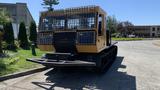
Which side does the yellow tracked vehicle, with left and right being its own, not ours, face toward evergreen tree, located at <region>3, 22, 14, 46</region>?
right

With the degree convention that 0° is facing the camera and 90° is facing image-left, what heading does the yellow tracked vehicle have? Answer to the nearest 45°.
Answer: approximately 45°

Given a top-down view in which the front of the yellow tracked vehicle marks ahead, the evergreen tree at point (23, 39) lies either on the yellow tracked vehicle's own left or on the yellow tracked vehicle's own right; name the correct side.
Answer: on the yellow tracked vehicle's own right

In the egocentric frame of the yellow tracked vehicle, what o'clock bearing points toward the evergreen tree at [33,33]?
The evergreen tree is roughly at 4 o'clock from the yellow tracked vehicle.
